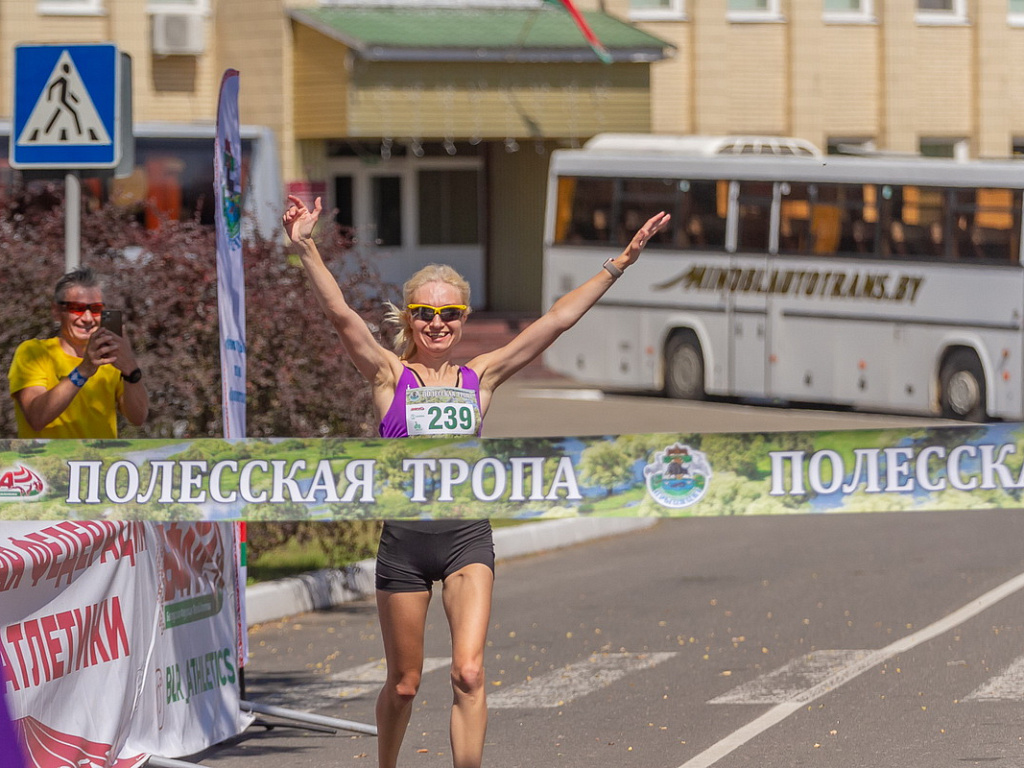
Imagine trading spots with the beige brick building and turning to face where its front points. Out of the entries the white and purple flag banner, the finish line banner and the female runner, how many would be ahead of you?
3

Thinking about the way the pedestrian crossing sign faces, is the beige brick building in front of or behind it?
behind

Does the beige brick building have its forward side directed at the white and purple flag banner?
yes

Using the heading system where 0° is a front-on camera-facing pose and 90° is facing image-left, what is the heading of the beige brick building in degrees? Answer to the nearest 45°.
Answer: approximately 0°

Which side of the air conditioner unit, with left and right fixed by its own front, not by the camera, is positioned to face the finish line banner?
front

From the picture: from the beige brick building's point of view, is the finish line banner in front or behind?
in front

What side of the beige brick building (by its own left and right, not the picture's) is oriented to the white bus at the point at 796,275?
front

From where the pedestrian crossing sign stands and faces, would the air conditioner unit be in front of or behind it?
behind

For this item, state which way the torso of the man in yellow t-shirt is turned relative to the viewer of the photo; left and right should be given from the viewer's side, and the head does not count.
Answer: facing the viewer and to the right of the viewer
